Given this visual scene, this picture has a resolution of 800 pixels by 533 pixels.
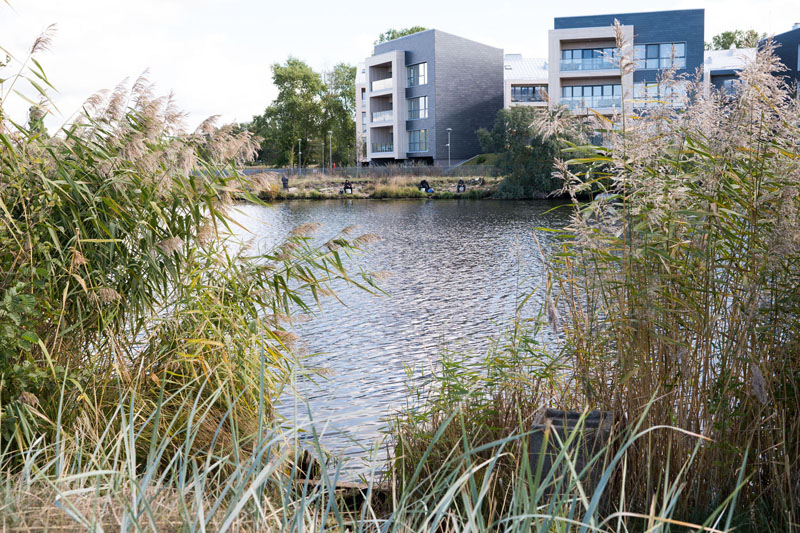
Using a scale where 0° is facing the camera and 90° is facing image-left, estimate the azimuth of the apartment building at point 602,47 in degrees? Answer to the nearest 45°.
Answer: approximately 0°

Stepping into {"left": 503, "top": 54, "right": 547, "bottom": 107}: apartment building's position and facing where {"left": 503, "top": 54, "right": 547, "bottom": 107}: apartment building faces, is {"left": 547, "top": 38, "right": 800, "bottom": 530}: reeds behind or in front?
in front

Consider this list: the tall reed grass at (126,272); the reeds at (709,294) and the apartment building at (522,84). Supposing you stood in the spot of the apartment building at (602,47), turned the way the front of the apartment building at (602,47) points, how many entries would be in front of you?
2

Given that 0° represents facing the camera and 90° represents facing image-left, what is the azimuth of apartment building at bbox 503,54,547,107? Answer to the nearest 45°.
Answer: approximately 0°

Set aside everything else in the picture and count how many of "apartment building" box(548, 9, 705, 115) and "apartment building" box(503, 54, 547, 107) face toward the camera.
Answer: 2

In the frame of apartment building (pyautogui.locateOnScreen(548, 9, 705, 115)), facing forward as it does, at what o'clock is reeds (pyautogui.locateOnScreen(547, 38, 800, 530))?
The reeds is roughly at 12 o'clock from the apartment building.

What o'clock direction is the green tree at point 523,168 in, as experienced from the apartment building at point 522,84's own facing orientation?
The green tree is roughly at 12 o'clock from the apartment building.

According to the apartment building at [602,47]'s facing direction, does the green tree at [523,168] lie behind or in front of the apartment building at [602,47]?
in front

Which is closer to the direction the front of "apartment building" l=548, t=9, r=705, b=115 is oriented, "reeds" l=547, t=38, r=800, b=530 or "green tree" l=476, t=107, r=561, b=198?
the reeds

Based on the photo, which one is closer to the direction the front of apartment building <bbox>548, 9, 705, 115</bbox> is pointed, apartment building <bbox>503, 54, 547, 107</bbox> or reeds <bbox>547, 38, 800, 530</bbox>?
the reeds

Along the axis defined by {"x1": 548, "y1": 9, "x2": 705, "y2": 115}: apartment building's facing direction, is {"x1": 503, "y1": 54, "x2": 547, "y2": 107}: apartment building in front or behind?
behind

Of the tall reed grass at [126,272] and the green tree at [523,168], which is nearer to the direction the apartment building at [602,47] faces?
the tall reed grass

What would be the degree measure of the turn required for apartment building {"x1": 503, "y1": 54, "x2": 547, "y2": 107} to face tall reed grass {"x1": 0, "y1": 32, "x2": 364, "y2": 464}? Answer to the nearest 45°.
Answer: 0° — it already faces it

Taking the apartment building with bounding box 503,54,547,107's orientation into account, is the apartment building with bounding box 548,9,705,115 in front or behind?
in front

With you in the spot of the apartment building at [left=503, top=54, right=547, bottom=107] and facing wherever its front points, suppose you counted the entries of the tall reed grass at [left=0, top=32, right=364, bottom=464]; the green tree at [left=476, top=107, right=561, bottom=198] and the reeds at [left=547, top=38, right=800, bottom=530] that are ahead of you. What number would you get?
3
